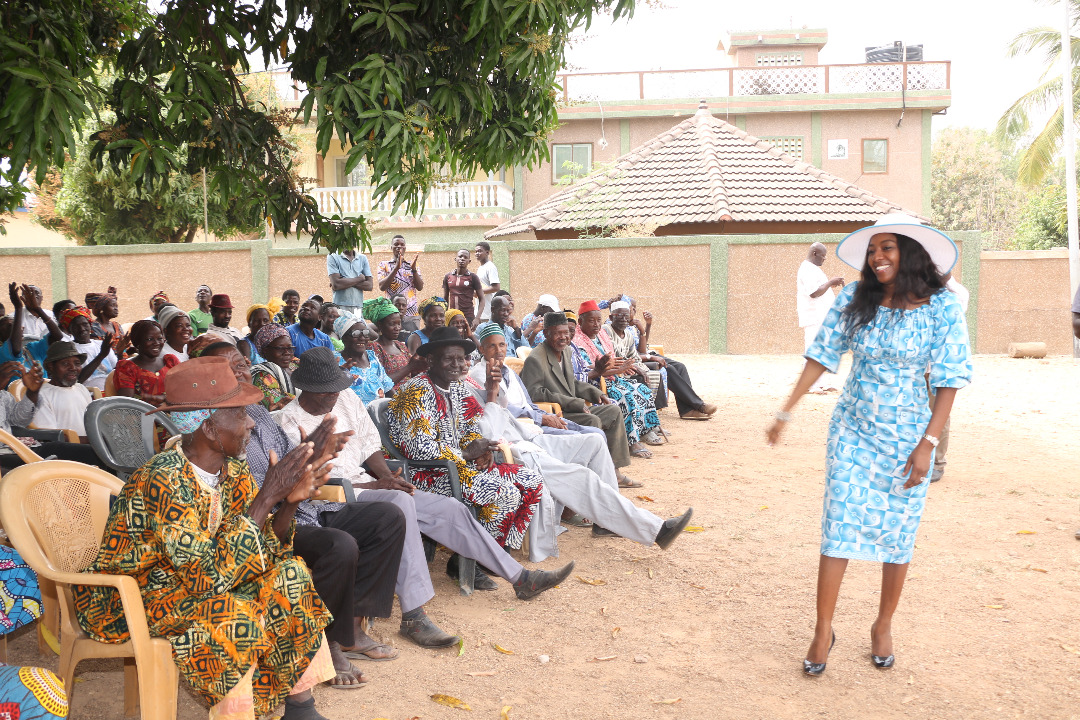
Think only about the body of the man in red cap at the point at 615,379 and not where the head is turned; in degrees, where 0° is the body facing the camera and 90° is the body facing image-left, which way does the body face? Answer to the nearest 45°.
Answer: approximately 315°

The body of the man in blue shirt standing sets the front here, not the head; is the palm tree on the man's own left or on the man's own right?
on the man's own left

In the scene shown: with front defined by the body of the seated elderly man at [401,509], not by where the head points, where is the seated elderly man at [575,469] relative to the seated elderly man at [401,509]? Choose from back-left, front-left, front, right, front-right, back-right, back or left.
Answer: left

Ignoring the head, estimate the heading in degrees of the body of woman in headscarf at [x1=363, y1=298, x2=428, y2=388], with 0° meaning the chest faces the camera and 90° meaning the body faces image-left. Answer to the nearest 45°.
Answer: approximately 315°

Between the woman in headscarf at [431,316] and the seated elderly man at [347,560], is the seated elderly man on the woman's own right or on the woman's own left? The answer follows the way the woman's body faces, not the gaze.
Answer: on the woman's own right

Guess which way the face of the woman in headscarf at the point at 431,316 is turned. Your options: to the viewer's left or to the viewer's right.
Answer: to the viewer's right
